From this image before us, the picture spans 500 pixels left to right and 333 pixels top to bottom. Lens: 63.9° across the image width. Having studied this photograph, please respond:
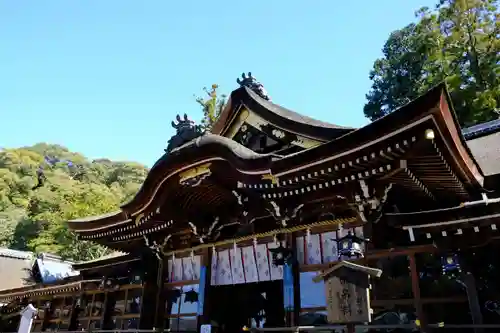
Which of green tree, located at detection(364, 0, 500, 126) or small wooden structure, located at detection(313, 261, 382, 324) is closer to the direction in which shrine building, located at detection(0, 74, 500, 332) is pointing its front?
the small wooden structure

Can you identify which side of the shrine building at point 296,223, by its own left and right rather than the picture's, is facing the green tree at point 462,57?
back

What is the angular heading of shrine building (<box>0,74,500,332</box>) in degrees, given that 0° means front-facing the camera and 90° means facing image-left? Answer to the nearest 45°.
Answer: approximately 45°

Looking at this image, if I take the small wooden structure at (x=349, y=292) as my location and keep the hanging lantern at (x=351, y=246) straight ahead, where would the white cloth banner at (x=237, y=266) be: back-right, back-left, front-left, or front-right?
front-left

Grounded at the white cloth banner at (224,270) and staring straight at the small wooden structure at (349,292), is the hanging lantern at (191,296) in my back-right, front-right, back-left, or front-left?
back-right

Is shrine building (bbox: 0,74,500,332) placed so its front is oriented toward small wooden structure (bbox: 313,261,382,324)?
no
